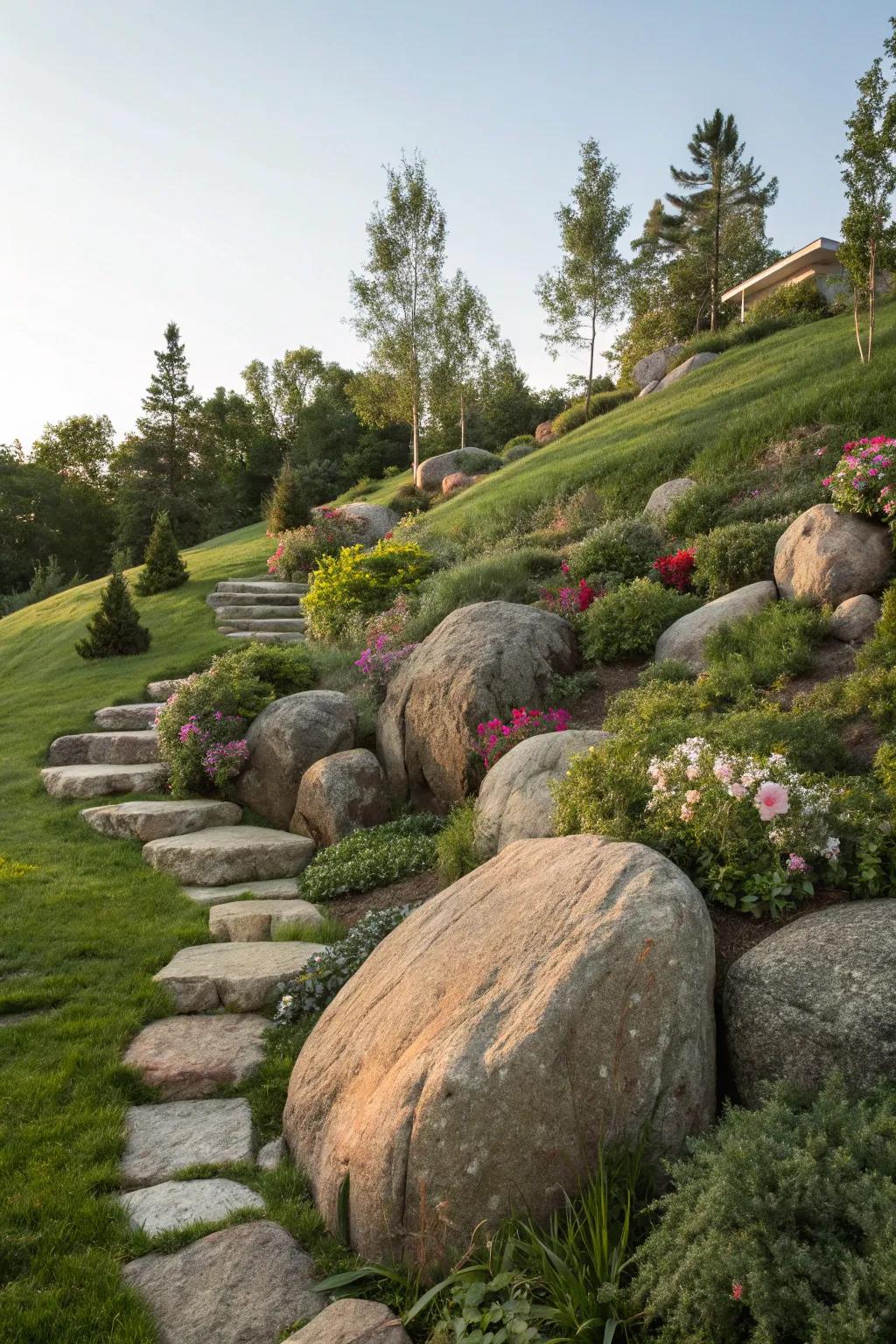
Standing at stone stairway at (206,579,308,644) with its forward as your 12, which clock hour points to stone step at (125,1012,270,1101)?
The stone step is roughly at 12 o'clock from the stone stairway.

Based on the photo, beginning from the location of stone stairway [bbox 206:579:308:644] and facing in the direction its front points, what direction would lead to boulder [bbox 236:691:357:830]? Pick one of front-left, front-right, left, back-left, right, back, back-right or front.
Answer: front

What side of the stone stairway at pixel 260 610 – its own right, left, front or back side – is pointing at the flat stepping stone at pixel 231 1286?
front

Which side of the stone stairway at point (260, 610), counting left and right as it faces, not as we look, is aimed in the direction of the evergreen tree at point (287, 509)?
back

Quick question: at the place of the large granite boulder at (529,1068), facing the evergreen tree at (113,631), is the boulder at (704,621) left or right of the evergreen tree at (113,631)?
right

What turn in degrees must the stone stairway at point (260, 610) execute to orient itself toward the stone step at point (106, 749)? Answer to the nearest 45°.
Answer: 0° — it already faces it

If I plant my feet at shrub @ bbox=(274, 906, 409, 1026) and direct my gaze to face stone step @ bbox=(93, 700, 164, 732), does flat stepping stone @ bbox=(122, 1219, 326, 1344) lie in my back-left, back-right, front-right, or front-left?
back-left

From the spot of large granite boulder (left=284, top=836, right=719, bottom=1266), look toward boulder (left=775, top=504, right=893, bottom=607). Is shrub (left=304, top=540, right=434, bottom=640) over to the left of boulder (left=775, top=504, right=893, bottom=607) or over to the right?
left

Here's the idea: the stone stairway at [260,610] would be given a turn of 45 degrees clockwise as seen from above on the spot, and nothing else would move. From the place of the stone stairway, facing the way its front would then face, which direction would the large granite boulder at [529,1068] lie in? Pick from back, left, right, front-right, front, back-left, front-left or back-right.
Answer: front-left

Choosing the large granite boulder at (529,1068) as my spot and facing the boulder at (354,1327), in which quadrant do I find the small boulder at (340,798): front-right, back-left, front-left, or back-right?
back-right

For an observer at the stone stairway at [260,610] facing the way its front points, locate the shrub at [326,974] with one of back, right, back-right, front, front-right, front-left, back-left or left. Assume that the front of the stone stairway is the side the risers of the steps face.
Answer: front

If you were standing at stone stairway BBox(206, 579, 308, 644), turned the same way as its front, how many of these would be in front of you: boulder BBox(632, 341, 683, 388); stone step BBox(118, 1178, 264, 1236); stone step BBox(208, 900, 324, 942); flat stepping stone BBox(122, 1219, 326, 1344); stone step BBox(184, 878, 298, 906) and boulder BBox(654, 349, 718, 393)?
4

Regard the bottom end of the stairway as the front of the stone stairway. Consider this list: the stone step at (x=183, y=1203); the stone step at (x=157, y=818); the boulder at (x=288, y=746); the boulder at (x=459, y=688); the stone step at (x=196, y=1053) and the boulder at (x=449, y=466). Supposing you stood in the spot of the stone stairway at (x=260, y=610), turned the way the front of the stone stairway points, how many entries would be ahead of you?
5

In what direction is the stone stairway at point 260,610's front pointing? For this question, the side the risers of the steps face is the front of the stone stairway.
toward the camera

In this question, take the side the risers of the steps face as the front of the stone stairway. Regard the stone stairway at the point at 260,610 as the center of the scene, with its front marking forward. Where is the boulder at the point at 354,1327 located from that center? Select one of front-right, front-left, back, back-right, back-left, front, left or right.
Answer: front

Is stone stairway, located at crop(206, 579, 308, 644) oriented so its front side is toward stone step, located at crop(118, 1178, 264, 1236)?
yes

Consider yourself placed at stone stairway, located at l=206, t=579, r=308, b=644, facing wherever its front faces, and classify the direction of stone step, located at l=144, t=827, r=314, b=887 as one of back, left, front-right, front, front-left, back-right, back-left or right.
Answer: front

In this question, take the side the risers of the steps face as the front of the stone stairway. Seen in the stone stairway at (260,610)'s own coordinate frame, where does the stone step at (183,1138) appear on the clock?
The stone step is roughly at 12 o'clock from the stone stairway.
